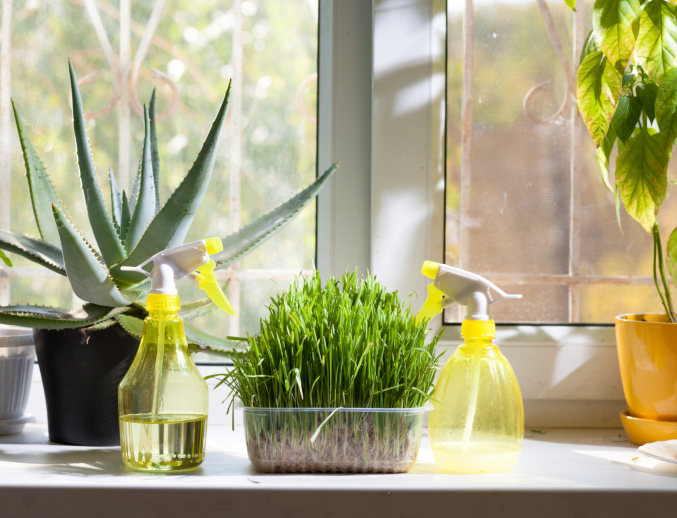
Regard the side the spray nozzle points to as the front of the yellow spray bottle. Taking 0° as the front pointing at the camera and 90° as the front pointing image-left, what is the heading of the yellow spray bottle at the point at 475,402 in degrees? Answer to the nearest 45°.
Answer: approximately 90°

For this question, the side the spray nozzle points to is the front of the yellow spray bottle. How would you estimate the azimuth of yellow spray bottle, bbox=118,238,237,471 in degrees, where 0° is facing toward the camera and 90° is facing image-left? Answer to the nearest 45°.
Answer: approximately 270°
